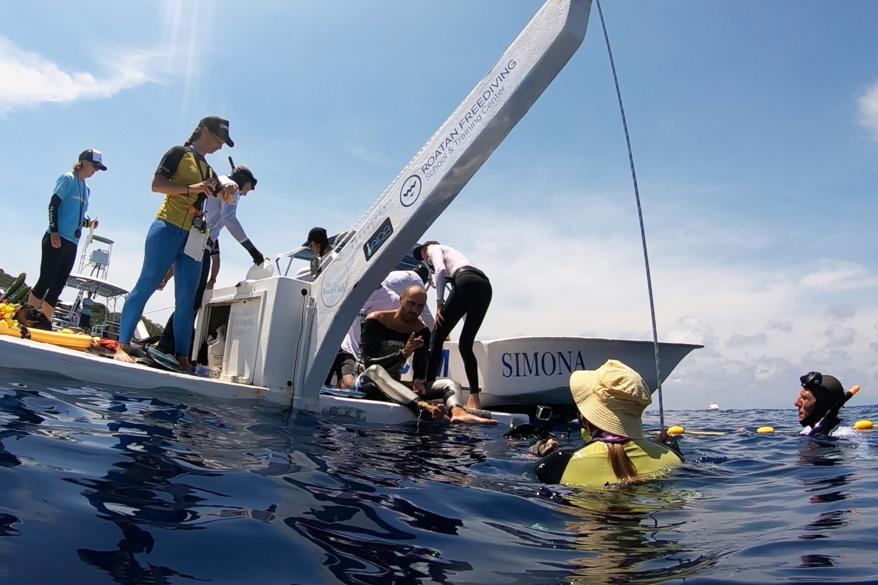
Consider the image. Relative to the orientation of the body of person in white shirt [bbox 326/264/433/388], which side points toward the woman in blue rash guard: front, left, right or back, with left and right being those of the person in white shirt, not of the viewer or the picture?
back

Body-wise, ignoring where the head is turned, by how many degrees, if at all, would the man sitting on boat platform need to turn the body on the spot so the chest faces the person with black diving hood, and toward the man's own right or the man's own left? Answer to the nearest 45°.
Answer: approximately 45° to the man's own left

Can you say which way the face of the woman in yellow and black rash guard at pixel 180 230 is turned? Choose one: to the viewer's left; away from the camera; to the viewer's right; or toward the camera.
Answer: to the viewer's right

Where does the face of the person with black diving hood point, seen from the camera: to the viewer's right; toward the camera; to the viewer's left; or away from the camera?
to the viewer's left

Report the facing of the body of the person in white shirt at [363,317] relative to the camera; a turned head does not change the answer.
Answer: to the viewer's right

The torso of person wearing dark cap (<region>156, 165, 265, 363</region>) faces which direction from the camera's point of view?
to the viewer's right

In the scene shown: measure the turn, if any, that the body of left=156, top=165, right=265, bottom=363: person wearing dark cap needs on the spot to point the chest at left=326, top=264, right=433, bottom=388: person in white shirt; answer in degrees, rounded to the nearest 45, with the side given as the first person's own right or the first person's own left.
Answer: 0° — they already face them

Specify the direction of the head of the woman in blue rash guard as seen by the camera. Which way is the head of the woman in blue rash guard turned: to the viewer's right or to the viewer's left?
to the viewer's right

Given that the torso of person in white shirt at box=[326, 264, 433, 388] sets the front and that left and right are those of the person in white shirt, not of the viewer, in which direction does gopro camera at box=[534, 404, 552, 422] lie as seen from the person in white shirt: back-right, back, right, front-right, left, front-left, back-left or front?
front-right

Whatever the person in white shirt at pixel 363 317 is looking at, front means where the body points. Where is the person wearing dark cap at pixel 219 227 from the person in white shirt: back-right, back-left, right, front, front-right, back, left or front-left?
back
